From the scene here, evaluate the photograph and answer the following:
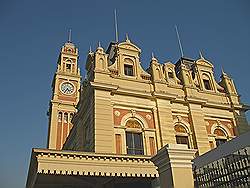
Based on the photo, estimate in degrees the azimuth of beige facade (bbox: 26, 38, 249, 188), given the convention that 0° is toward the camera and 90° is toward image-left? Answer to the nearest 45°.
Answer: approximately 315°
